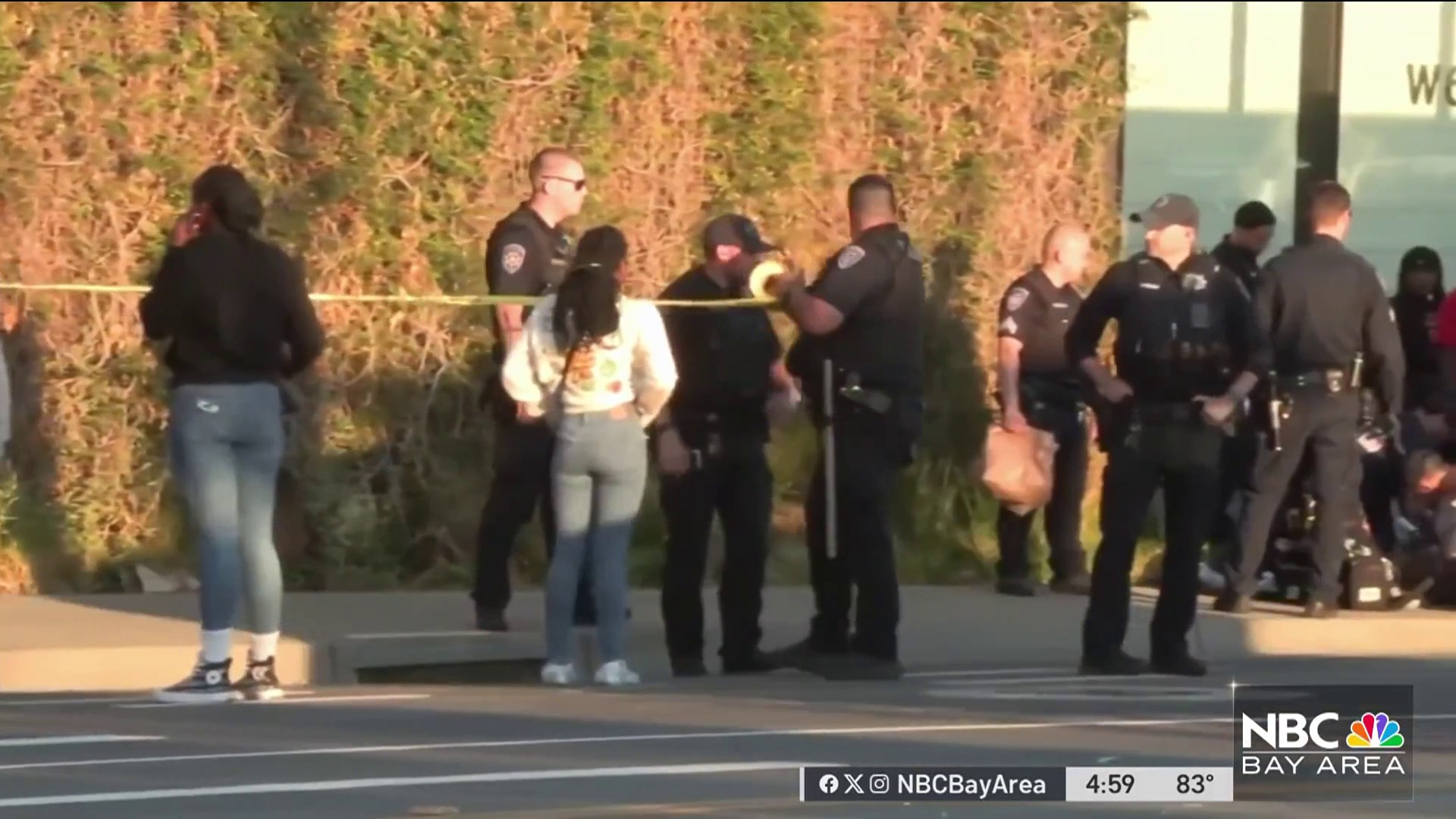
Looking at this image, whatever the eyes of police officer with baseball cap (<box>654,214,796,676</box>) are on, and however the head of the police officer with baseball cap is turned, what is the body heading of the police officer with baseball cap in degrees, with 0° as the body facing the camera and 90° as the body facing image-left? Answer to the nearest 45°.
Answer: approximately 315°

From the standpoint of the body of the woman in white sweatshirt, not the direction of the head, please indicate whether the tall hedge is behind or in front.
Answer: in front

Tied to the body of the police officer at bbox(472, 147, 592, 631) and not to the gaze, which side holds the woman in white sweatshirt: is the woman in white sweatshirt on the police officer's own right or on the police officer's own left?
on the police officer's own right

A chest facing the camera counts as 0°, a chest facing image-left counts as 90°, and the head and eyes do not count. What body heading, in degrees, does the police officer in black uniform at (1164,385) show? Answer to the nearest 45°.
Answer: approximately 0°

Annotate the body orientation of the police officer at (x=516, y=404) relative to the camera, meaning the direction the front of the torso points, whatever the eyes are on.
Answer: to the viewer's right

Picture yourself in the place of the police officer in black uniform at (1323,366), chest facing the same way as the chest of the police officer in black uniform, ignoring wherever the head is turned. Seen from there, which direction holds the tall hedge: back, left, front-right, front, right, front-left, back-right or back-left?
left

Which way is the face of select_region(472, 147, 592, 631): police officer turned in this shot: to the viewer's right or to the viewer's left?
to the viewer's right

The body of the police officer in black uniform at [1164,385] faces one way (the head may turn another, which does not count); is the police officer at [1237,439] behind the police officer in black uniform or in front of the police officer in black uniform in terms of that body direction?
behind

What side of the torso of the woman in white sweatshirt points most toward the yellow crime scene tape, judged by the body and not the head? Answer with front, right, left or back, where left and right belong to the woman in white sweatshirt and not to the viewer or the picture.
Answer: front

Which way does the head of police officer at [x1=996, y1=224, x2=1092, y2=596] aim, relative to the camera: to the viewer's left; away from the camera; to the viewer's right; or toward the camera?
to the viewer's right
